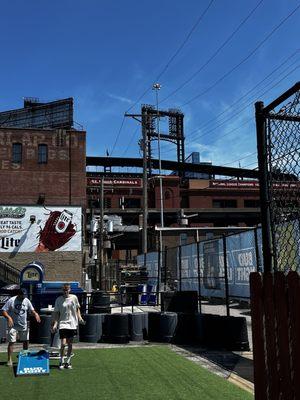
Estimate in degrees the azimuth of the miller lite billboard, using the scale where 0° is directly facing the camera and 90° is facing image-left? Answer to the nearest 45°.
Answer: approximately 0°

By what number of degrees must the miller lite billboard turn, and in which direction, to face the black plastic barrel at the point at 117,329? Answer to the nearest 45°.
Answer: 0° — it already faces it

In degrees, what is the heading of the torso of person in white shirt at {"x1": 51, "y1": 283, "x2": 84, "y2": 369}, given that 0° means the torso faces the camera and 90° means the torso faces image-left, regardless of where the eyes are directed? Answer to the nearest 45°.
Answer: approximately 0°

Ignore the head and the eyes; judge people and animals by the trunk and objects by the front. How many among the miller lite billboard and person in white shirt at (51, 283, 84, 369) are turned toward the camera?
2

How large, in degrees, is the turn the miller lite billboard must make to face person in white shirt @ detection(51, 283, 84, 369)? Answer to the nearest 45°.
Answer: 0° — it already faces them

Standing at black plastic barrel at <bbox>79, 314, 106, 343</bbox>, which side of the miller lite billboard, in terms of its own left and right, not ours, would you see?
front

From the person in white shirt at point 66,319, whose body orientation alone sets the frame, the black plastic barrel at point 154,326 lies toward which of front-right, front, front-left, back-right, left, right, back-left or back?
back-left

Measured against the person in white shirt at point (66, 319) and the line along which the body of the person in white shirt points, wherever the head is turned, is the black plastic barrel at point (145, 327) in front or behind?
behind

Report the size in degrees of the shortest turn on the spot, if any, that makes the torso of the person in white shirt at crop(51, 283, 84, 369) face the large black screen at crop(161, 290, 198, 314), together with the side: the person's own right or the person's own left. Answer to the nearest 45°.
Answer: approximately 135° to the person's own left

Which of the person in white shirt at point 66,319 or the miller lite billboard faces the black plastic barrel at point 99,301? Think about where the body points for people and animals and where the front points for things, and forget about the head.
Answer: the miller lite billboard

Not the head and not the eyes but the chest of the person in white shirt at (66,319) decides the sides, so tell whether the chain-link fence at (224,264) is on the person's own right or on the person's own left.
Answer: on the person's own left

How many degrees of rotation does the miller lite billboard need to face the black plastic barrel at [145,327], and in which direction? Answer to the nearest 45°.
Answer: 0° — it already faces it
